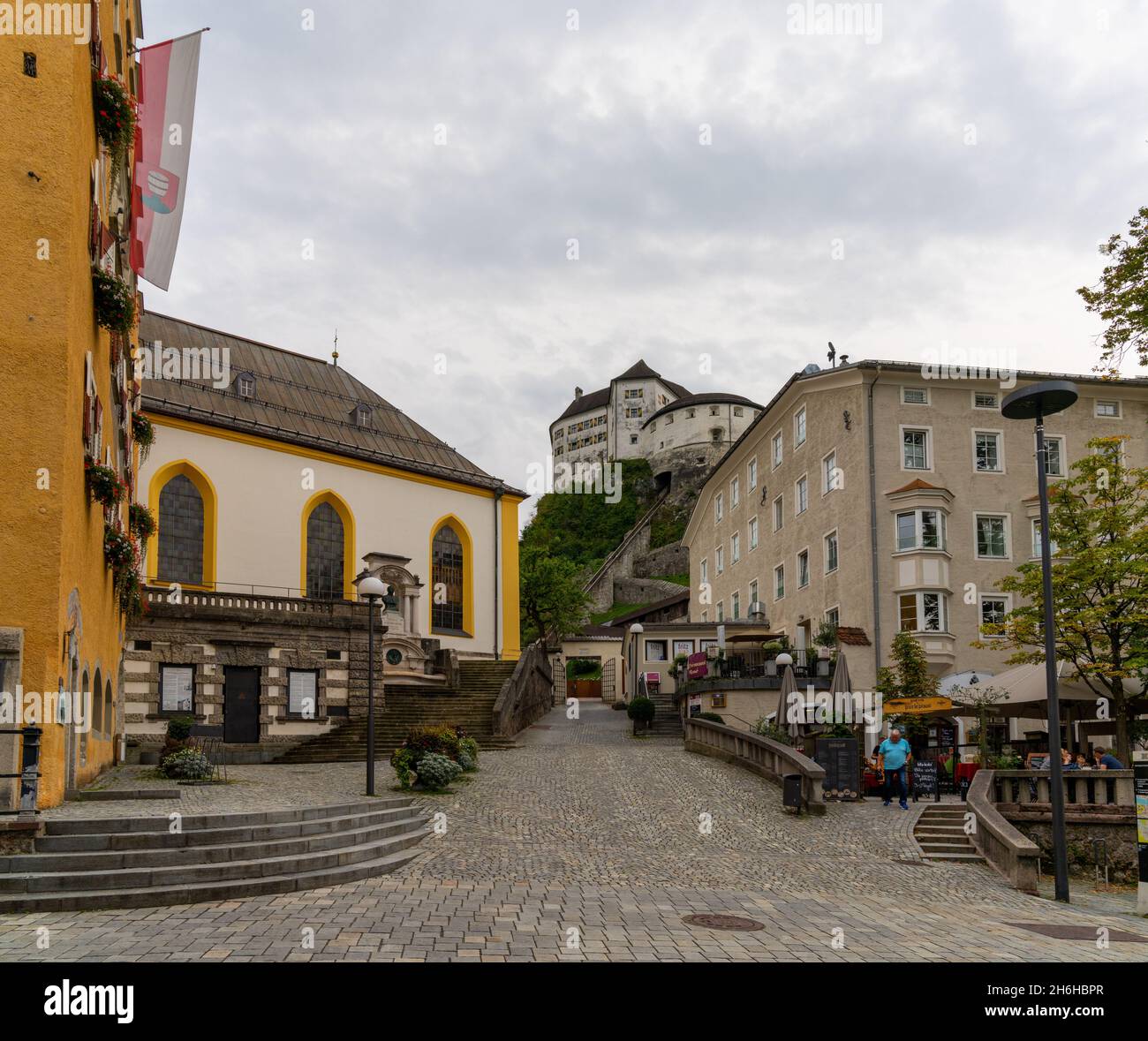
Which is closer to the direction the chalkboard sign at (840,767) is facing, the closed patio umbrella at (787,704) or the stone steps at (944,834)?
the stone steps

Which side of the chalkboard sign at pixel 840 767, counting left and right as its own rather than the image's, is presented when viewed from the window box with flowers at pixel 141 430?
right

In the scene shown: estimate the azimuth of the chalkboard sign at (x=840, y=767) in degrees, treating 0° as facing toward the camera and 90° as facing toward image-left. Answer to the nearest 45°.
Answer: approximately 0°

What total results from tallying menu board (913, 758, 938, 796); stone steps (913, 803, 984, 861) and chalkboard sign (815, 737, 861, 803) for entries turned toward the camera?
3

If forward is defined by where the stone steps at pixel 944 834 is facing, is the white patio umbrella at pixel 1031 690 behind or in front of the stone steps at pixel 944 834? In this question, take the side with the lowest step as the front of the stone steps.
behind

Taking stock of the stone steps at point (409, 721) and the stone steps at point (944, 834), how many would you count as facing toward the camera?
2

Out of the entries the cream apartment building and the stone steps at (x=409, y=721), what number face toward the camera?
2

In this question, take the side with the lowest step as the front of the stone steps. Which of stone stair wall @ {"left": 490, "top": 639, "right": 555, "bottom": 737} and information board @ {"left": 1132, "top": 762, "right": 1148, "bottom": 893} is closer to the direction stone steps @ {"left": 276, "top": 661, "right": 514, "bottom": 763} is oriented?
the information board

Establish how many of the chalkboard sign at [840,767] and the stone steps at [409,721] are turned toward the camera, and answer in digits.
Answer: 2

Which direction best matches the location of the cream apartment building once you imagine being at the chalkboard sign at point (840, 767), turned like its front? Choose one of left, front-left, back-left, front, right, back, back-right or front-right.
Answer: back
